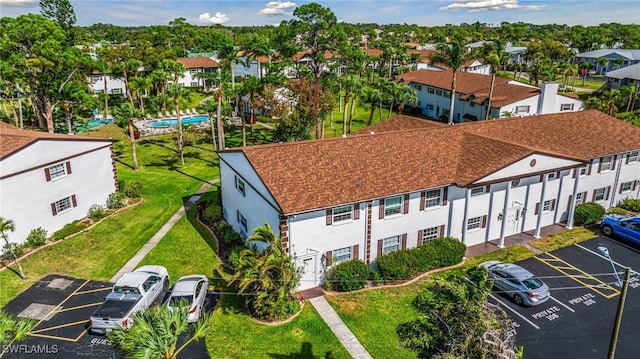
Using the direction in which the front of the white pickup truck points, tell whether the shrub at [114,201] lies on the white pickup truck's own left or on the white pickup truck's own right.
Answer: on the white pickup truck's own left

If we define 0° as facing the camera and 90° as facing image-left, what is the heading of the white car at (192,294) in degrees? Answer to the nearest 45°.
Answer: approximately 225°

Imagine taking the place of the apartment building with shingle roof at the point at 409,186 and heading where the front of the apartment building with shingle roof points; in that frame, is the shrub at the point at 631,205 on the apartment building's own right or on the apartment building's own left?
on the apartment building's own left

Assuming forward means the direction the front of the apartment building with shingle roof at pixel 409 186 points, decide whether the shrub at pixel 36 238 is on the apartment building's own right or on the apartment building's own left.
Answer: on the apartment building's own right

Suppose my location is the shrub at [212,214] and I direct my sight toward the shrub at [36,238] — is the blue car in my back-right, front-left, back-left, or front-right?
back-left

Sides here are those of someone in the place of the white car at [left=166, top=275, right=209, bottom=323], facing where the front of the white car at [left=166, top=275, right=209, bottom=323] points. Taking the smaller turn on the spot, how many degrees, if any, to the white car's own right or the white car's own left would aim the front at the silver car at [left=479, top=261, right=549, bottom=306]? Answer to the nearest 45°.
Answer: approximately 45° to the white car's own right

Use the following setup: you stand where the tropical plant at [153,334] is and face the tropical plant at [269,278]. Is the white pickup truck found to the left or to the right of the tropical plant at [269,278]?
left

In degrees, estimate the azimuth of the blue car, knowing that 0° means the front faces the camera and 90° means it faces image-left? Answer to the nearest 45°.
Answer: approximately 135°

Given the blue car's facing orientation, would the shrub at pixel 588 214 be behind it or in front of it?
in front

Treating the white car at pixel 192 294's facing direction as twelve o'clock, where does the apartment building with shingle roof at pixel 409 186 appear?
The apartment building with shingle roof is roughly at 1 o'clock from the white car.

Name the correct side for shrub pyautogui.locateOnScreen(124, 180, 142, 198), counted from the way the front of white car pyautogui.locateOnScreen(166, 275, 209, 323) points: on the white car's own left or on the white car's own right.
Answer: on the white car's own left

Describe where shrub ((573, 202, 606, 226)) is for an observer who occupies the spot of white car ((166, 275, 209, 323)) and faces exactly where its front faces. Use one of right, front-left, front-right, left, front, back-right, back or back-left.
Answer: front-right

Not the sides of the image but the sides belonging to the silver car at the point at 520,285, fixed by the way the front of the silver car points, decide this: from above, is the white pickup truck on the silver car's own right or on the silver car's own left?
on the silver car's own left

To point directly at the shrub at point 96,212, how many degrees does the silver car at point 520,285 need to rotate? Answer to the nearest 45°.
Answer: approximately 45° to its left
